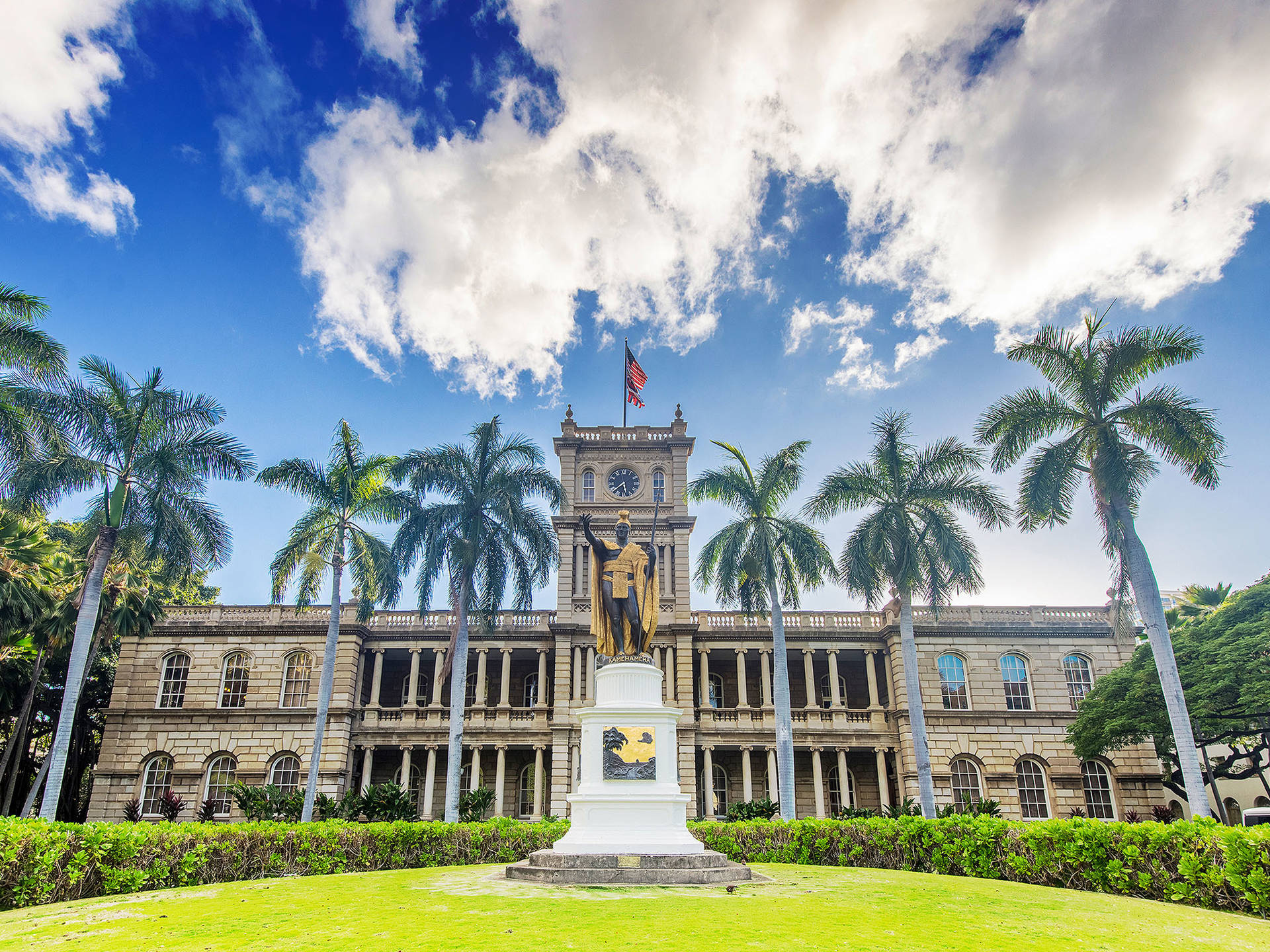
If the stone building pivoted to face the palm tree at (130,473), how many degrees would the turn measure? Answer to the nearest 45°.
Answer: approximately 45° to its right

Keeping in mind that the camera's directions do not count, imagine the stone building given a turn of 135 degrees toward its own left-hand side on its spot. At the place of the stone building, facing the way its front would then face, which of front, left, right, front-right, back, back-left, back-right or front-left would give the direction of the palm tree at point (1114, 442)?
right

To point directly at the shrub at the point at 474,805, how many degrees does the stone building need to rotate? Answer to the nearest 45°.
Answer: approximately 45° to its right

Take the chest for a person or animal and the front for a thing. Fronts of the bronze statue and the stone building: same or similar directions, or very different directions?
same or similar directions

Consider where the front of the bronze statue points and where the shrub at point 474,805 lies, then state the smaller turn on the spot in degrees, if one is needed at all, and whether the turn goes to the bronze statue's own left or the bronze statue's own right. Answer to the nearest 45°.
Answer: approximately 180°

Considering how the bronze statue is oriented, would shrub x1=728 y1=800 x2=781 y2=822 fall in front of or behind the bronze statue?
behind

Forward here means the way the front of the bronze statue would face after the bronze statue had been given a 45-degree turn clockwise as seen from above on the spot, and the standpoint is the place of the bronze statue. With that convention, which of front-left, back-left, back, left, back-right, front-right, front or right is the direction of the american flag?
back-right

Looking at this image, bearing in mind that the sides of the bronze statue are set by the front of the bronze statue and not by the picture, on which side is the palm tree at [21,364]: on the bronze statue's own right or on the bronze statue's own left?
on the bronze statue's own right

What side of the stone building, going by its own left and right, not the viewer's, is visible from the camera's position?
front

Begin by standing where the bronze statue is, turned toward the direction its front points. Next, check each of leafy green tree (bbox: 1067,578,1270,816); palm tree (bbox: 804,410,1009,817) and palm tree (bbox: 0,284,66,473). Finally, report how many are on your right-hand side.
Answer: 1

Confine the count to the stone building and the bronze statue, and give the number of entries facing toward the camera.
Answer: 2

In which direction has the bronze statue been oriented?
toward the camera

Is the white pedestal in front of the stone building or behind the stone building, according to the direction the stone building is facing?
in front

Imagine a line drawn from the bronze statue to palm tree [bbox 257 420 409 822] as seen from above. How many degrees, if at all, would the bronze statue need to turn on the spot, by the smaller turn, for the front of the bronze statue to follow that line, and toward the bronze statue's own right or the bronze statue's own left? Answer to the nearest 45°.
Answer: approximately 135° to the bronze statue's own right

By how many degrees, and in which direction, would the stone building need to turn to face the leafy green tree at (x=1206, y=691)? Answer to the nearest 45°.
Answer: approximately 45° to its left

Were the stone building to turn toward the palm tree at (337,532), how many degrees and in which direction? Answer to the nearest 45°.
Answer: approximately 45° to its right

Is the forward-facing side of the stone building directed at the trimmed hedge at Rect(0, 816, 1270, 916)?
yes
